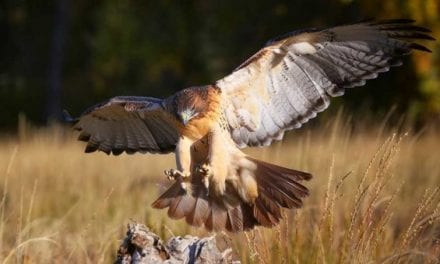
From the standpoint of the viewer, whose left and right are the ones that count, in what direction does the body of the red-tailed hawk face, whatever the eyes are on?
facing the viewer and to the left of the viewer
